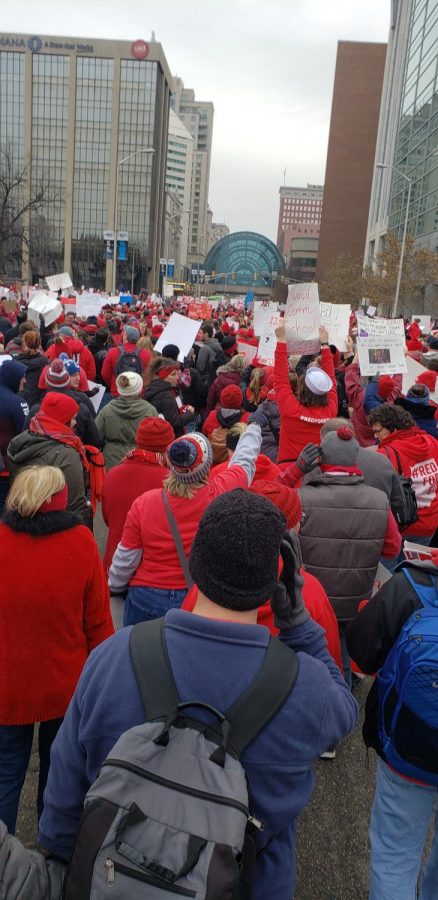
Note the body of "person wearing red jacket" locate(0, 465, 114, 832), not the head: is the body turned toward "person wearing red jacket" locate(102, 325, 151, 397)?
yes

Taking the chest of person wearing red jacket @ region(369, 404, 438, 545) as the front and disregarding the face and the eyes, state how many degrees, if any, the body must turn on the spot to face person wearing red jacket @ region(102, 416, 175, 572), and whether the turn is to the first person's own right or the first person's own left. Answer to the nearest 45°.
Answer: approximately 90° to the first person's own left

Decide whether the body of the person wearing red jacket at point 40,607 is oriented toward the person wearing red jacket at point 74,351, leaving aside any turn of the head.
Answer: yes

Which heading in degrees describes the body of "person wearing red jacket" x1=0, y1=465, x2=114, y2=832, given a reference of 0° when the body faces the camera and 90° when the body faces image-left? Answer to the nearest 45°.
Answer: approximately 180°

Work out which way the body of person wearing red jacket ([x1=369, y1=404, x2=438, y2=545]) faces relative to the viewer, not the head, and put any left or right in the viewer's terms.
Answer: facing away from the viewer and to the left of the viewer

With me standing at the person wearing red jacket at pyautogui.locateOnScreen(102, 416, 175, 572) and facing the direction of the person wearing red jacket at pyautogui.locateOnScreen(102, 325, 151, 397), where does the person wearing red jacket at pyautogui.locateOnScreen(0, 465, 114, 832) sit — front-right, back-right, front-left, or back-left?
back-left

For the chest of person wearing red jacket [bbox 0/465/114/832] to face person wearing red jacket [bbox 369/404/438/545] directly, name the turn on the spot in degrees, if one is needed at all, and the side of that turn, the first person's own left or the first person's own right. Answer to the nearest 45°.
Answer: approximately 45° to the first person's own right
